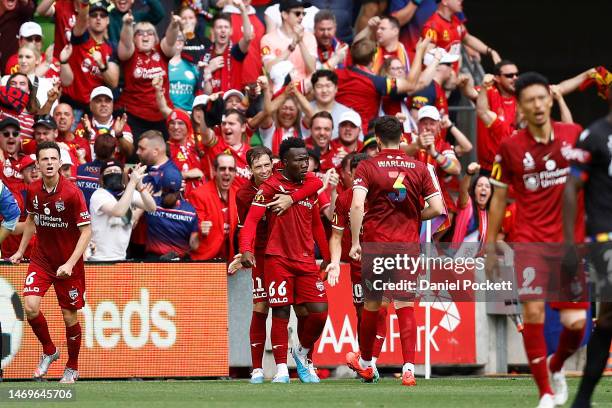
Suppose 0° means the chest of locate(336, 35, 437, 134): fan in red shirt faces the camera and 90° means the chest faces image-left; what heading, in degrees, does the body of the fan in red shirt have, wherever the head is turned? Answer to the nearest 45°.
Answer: approximately 225°

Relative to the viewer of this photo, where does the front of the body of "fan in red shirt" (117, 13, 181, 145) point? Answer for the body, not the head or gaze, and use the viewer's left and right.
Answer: facing the viewer

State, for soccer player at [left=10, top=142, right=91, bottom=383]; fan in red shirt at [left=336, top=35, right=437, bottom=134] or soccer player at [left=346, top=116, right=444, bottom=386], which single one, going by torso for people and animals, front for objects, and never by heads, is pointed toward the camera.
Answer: soccer player at [left=10, top=142, right=91, bottom=383]

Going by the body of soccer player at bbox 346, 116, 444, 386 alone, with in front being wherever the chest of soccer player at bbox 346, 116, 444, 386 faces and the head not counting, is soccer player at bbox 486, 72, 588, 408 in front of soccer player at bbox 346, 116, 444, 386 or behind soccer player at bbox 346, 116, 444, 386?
behind

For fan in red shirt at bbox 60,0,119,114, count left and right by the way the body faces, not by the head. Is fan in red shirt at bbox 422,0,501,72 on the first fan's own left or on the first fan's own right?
on the first fan's own left

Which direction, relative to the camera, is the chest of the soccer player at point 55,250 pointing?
toward the camera

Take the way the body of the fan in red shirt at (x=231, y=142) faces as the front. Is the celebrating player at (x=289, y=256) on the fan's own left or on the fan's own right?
on the fan's own left

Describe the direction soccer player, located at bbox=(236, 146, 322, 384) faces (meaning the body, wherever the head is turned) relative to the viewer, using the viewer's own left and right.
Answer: facing the viewer and to the right of the viewer

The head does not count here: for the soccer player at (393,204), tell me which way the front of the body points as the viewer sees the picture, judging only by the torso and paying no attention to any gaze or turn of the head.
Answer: away from the camera

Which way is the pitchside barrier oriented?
toward the camera
